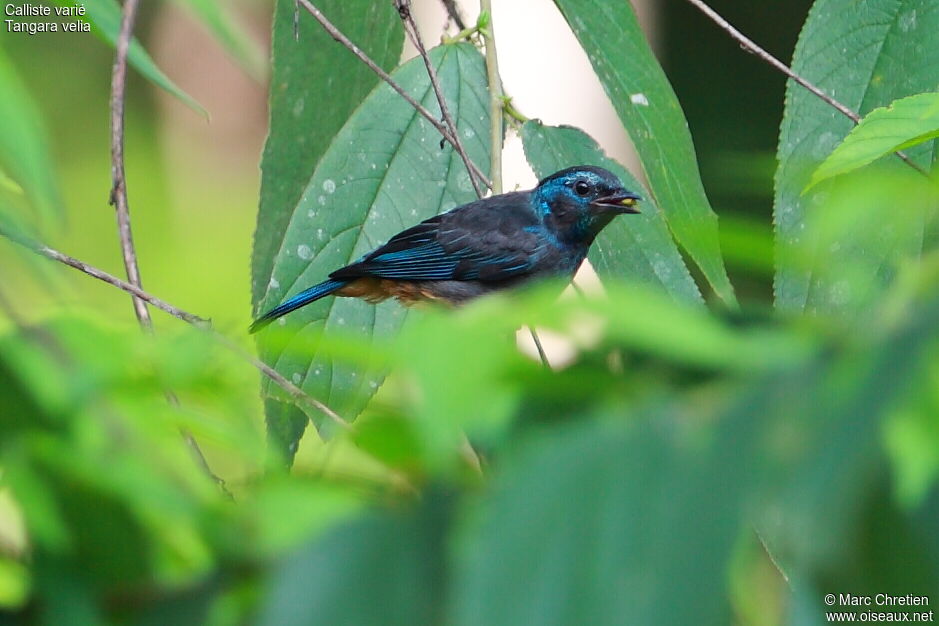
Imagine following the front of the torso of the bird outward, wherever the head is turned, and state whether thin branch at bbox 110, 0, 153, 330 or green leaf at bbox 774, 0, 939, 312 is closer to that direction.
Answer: the green leaf

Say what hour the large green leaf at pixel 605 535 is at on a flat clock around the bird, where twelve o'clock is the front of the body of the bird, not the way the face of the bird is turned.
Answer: The large green leaf is roughly at 3 o'clock from the bird.

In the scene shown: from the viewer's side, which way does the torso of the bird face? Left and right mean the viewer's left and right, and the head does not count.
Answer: facing to the right of the viewer
